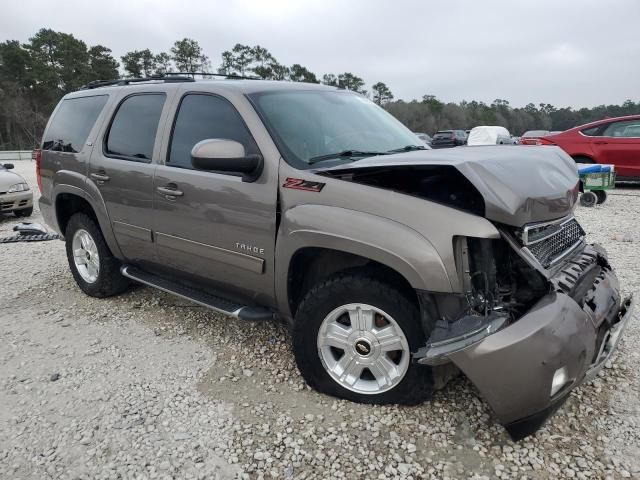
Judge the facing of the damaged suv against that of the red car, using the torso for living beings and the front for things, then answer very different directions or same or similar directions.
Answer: same or similar directions

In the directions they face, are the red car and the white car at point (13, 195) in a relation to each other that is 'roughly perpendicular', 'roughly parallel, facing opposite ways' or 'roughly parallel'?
roughly parallel

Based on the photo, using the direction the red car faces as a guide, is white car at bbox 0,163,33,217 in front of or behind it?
behind

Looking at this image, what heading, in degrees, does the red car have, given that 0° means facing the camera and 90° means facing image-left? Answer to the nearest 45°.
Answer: approximately 270°

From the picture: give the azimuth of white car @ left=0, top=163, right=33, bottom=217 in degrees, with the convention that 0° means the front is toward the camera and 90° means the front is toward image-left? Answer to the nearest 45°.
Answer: approximately 315°

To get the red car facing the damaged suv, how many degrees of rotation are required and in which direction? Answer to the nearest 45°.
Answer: approximately 90° to its right

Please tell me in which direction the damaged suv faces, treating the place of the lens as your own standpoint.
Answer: facing the viewer and to the right of the viewer

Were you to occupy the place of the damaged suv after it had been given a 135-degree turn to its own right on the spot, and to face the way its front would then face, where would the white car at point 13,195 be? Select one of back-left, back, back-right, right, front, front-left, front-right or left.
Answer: front-right

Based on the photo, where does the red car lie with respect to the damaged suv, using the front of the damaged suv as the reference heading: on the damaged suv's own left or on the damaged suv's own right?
on the damaged suv's own left
